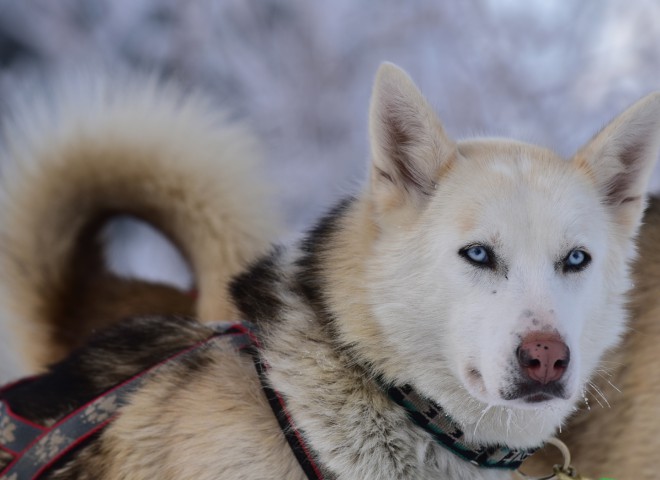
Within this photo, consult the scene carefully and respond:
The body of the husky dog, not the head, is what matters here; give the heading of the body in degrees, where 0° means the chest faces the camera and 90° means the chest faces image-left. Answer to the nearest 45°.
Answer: approximately 315°
